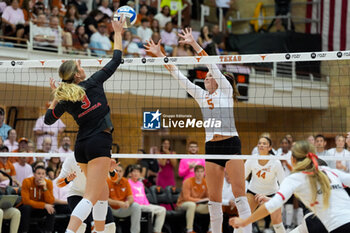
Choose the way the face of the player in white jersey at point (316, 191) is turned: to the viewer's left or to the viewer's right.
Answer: to the viewer's left

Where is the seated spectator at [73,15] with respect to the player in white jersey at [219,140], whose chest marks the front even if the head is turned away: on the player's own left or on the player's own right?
on the player's own right

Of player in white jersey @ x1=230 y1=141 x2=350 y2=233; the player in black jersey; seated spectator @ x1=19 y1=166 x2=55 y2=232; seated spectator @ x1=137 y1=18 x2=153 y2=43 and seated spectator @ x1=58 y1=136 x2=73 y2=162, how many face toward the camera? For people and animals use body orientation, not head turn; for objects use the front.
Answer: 3

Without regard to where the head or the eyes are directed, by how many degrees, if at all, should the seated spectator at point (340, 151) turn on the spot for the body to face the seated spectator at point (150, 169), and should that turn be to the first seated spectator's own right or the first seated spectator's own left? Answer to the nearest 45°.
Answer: approximately 90° to the first seated spectator's own right

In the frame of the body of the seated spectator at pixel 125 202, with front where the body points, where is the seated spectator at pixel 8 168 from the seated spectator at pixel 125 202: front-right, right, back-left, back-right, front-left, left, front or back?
back-right

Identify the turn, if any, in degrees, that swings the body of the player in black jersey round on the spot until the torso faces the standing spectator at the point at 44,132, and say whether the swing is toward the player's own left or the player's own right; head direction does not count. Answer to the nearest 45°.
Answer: approximately 45° to the player's own left

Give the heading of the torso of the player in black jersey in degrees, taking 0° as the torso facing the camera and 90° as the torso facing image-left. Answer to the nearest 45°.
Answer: approximately 225°

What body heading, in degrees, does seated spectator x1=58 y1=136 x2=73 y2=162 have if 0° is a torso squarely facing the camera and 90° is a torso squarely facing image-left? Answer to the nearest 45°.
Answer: approximately 0°

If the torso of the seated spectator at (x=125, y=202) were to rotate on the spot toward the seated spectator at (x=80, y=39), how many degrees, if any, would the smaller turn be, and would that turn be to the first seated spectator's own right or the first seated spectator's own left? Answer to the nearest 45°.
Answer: approximately 135° to the first seated spectator's own left

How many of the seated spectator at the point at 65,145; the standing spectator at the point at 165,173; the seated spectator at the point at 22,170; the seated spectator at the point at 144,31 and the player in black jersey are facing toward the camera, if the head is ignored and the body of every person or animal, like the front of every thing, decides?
4
